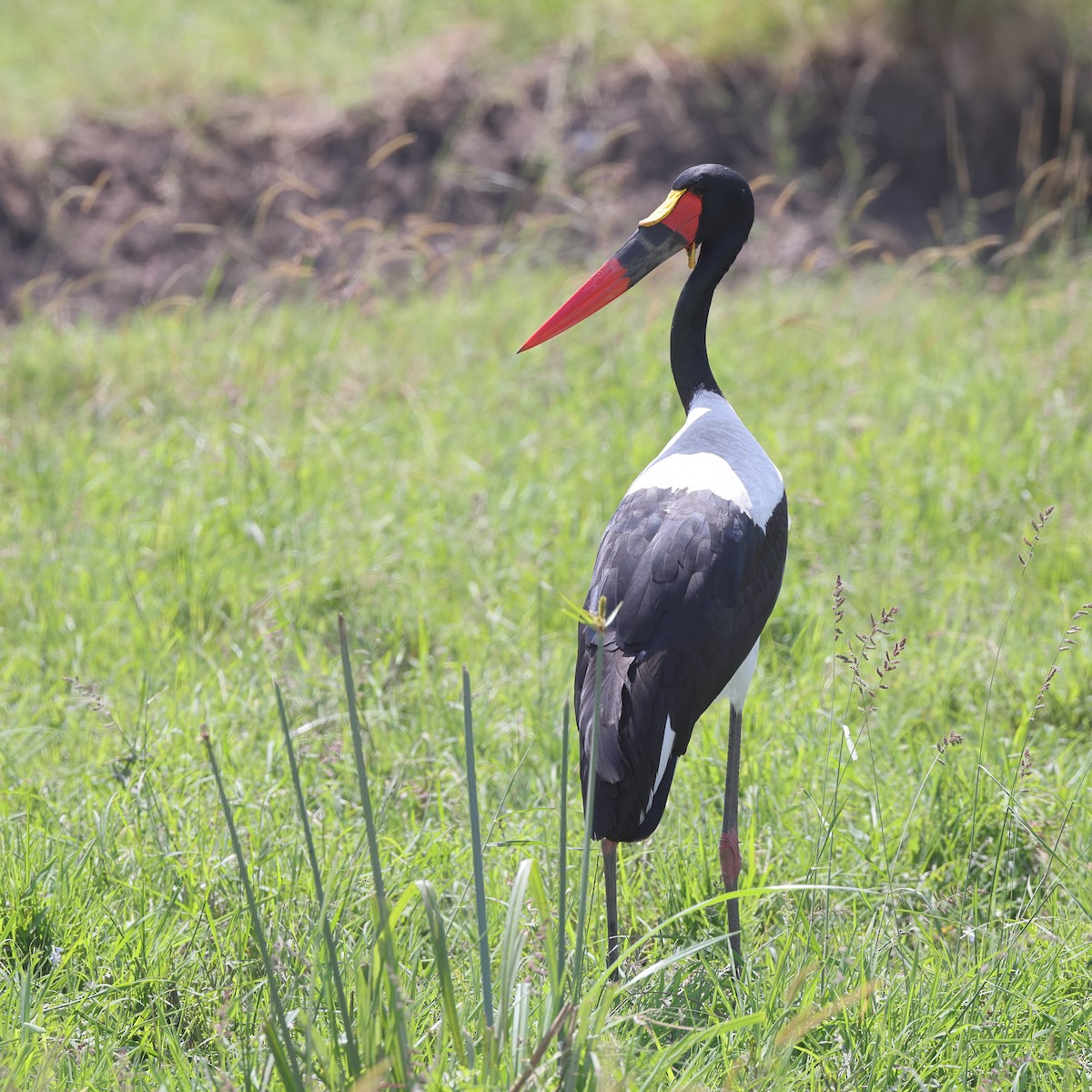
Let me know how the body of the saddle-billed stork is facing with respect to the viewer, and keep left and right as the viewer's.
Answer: facing away from the viewer and to the right of the viewer

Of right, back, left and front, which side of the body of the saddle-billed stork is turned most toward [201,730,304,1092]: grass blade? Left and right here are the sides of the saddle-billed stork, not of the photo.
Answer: back

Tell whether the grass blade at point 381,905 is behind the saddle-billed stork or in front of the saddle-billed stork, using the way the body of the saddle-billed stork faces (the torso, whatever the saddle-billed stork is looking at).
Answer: behind

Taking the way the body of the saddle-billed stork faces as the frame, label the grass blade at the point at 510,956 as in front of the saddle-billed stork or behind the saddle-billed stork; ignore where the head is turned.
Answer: behind

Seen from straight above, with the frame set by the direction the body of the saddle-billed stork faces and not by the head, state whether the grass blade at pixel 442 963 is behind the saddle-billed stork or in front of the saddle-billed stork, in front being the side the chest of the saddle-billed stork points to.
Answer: behind
